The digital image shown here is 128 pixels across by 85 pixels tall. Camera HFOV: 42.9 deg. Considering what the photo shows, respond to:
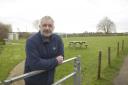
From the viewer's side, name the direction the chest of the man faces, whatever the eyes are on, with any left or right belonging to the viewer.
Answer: facing the viewer and to the right of the viewer
